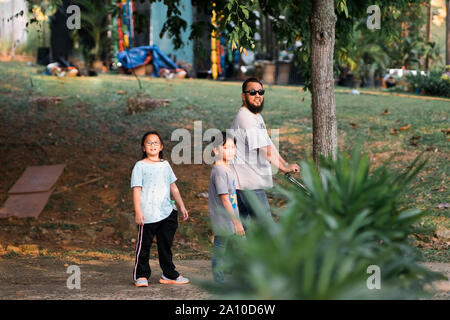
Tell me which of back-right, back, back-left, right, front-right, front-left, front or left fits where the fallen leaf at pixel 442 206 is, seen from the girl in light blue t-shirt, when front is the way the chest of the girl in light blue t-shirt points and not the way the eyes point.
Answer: back-left

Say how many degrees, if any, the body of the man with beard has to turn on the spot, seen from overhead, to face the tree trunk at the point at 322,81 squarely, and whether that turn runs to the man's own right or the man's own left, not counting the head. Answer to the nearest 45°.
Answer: approximately 90° to the man's own left

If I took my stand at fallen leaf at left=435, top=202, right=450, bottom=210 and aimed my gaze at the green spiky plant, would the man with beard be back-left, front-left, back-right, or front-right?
front-right

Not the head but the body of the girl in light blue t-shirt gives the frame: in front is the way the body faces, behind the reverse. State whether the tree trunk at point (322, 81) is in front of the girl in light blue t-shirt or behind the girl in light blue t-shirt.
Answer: behind

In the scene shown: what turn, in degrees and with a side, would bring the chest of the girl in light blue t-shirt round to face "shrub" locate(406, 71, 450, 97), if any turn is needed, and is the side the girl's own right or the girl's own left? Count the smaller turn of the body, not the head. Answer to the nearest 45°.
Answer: approximately 135° to the girl's own left

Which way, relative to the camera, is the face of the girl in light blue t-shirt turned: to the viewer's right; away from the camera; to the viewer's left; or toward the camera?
toward the camera

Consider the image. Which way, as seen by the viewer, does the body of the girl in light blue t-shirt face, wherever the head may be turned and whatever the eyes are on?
toward the camera

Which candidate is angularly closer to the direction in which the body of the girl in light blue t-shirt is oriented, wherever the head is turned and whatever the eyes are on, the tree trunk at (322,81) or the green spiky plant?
the green spiky plant
